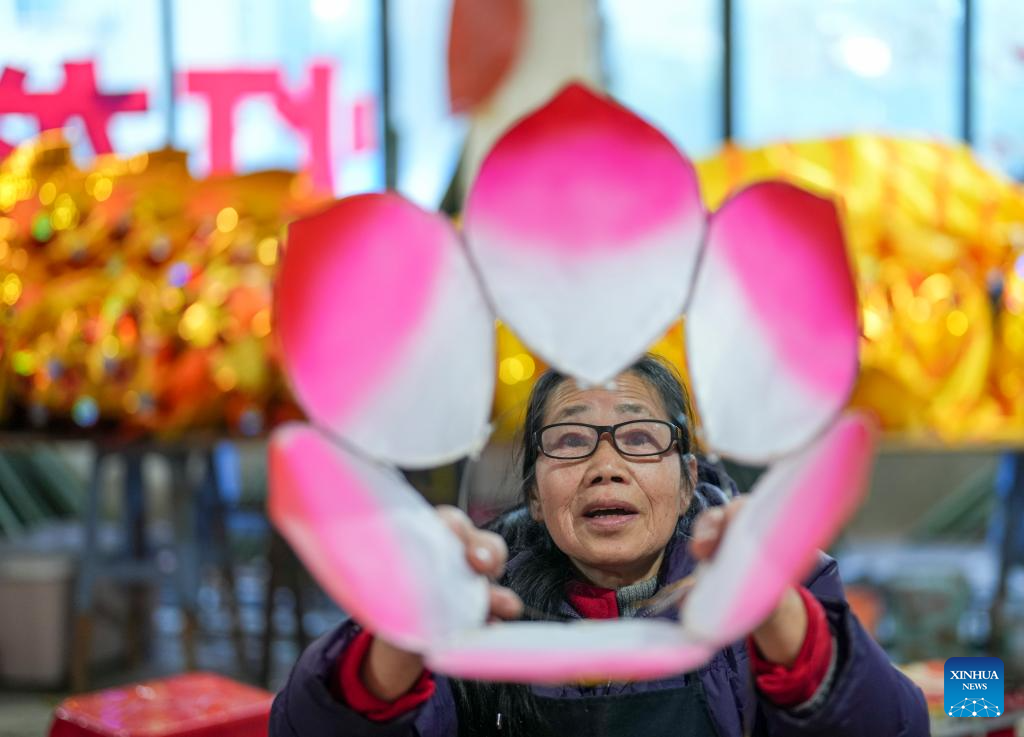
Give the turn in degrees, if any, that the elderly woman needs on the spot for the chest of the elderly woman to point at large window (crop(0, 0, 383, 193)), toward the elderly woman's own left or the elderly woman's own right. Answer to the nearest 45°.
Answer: approximately 180°

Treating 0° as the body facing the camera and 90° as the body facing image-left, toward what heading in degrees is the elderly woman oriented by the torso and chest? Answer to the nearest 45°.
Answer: approximately 0°

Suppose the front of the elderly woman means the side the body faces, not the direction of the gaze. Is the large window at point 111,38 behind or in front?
behind

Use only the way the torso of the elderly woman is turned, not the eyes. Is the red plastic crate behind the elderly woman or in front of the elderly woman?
behind
